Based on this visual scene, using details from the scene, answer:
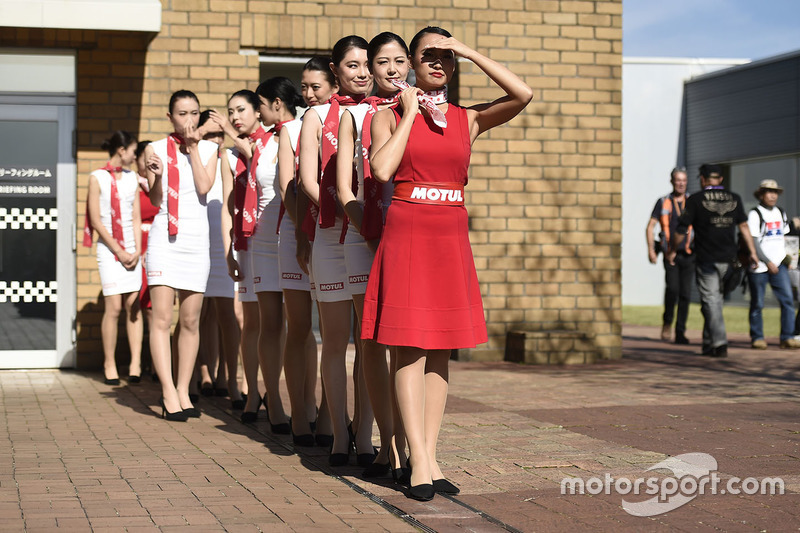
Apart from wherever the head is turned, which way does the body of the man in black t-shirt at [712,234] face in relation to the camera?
away from the camera

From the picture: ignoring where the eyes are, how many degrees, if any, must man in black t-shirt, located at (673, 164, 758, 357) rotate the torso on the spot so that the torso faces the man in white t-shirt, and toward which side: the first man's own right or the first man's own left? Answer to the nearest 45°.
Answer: approximately 45° to the first man's own right

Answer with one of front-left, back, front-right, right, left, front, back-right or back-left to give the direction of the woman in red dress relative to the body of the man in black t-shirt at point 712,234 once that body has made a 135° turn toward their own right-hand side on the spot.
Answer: front-right
